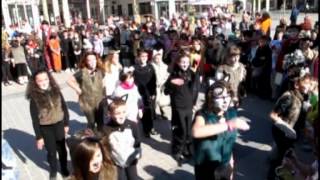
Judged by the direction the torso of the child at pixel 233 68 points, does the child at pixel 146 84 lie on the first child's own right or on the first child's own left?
on the first child's own right

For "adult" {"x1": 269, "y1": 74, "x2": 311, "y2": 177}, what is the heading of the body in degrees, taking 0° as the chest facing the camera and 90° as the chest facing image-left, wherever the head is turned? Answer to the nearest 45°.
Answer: approximately 315°

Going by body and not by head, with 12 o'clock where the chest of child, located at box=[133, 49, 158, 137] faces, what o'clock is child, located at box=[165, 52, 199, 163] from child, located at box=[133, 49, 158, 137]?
child, located at box=[165, 52, 199, 163] is roughly at 11 o'clock from child, located at box=[133, 49, 158, 137].
